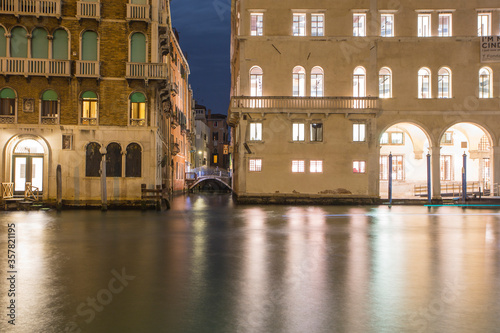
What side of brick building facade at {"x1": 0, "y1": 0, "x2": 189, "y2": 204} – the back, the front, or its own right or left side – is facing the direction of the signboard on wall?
left

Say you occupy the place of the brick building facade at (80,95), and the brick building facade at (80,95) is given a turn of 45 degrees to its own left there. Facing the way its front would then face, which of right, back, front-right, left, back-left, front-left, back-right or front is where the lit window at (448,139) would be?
front-left

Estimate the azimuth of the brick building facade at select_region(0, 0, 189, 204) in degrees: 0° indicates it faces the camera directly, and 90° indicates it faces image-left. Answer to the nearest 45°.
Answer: approximately 0°

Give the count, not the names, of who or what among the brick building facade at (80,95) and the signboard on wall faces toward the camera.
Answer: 2

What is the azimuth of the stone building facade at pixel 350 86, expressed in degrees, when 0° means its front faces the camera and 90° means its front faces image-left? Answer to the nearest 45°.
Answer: approximately 0°

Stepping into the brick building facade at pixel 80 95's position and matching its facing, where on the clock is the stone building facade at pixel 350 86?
the stone building facade at pixel 350 86 is roughly at 9 o'clock from the brick building facade at pixel 80 95.

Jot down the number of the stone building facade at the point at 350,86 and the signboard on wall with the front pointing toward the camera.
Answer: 2

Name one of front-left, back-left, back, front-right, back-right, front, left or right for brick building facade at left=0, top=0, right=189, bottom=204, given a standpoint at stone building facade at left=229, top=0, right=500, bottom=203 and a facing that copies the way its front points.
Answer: front-right
